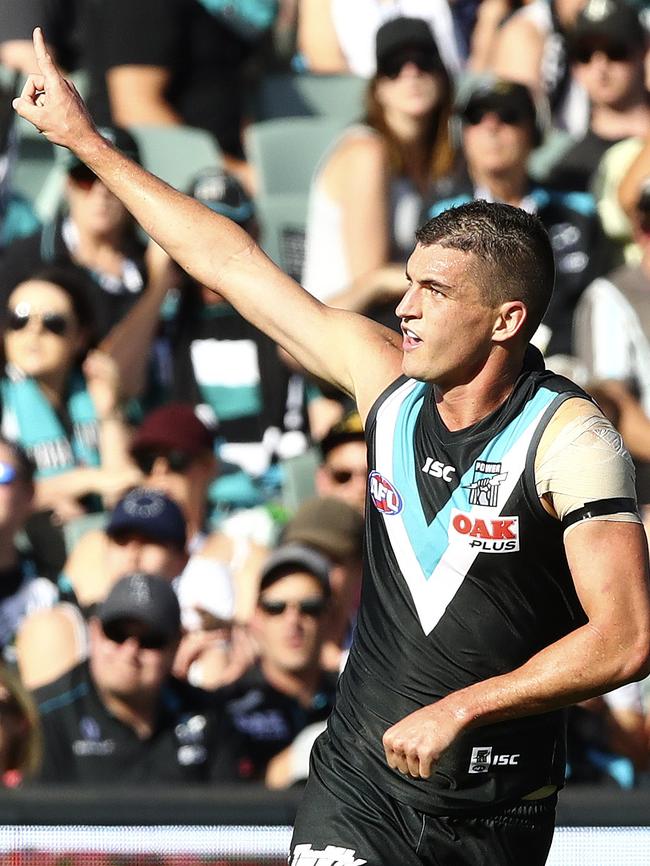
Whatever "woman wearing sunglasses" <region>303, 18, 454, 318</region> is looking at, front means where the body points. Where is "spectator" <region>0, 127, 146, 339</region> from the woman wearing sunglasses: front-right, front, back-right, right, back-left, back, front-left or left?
back-right

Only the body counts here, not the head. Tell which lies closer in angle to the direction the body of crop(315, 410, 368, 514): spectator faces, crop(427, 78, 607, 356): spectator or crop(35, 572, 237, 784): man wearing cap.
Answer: the man wearing cap

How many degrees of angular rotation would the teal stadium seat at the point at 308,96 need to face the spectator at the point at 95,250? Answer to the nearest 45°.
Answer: approximately 45° to its right

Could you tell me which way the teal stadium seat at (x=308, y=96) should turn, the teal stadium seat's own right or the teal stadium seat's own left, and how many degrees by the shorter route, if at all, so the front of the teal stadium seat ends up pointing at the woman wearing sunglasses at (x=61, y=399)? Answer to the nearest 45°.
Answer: approximately 45° to the teal stadium seat's own right

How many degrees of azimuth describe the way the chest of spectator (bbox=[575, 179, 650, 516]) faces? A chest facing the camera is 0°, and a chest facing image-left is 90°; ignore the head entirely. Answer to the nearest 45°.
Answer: approximately 0°

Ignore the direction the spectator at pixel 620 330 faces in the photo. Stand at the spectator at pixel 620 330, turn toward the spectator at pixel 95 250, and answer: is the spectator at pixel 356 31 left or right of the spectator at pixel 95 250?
right

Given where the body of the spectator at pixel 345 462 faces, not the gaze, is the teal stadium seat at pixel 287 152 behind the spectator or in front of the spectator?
behind

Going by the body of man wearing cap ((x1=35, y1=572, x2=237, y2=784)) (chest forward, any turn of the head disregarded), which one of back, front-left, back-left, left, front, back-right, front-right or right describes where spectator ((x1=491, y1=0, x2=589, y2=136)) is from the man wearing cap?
back-left

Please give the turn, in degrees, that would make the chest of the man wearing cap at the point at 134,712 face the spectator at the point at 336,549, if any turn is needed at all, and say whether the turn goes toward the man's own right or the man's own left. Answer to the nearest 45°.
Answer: approximately 135° to the man's own left

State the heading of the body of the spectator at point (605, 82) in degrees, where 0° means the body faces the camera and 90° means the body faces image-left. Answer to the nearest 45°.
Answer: approximately 0°
